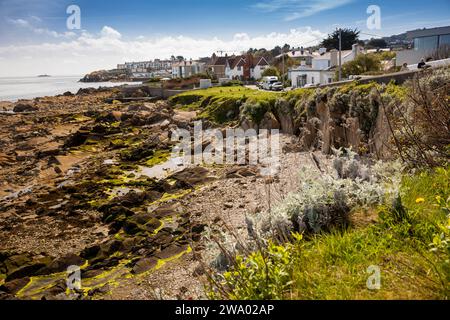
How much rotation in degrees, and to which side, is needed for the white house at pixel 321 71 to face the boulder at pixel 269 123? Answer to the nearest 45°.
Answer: approximately 45° to its left

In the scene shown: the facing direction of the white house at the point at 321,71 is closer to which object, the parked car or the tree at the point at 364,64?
the parked car

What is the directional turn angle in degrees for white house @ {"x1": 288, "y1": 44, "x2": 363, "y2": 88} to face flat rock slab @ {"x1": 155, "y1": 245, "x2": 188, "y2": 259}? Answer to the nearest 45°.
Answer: approximately 45° to its left

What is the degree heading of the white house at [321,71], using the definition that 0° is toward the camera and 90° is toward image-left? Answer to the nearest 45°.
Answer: approximately 45°

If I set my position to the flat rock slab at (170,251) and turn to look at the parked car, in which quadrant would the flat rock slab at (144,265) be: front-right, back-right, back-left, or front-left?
back-left

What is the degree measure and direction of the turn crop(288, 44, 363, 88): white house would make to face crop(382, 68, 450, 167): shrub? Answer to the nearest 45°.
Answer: approximately 45° to its left
